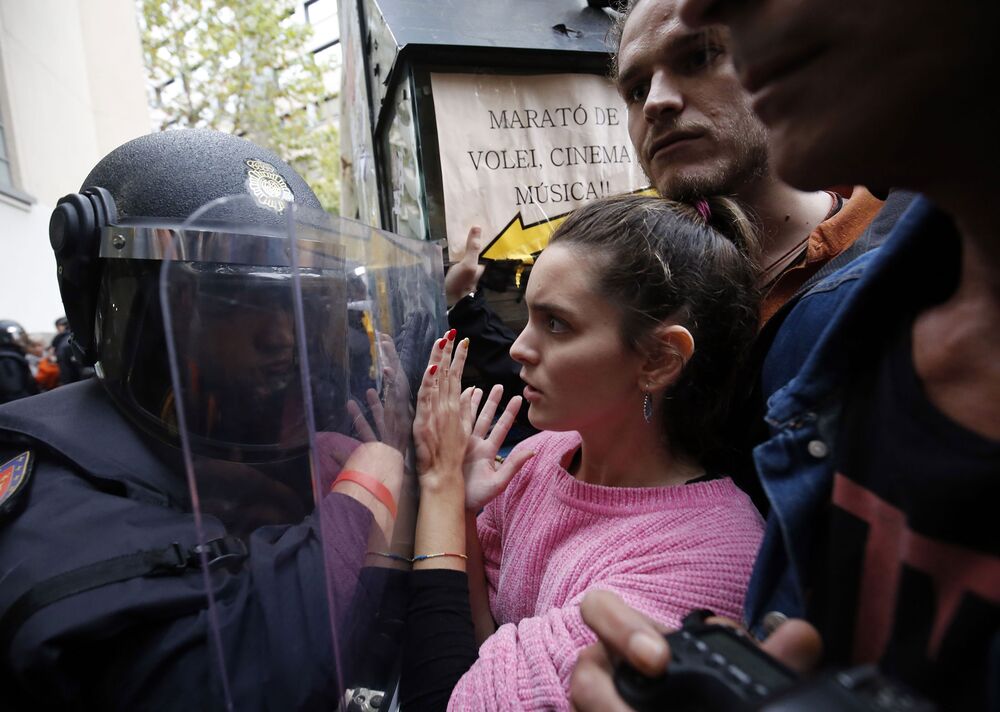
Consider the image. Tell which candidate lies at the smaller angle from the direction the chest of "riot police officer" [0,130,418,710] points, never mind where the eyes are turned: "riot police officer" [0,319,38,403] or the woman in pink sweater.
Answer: the woman in pink sweater

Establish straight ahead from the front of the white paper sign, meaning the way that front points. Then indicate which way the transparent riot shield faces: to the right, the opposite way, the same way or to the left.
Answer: to the left

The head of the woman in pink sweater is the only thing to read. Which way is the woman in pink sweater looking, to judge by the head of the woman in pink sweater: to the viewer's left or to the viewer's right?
to the viewer's left

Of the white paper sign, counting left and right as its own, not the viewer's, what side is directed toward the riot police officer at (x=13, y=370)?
right

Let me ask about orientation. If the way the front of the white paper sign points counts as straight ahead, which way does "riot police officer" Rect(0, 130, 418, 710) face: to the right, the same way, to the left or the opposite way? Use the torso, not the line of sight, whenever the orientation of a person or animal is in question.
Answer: to the left

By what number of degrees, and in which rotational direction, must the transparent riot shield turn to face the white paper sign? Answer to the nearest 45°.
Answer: approximately 90° to its left

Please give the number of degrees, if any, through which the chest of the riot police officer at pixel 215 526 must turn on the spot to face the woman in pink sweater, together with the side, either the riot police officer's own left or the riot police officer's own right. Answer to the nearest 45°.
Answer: approximately 45° to the riot police officer's own left

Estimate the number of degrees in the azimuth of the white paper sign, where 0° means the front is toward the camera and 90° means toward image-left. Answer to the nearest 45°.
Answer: approximately 0°

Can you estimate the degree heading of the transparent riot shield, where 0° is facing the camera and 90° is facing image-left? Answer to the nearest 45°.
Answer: approximately 315°

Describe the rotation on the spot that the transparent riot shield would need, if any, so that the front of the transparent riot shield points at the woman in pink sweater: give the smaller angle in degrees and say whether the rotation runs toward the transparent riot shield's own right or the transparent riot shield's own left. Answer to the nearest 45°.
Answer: approximately 45° to the transparent riot shield's own left

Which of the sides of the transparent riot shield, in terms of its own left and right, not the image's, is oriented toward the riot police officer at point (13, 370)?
back

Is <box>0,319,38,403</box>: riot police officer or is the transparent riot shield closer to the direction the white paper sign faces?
the transparent riot shield

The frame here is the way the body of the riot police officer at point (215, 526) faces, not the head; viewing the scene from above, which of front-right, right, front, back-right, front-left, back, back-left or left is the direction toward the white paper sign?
left

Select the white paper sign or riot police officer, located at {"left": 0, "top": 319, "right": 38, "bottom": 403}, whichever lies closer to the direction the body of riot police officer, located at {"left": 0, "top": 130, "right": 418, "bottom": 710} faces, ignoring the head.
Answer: the white paper sign

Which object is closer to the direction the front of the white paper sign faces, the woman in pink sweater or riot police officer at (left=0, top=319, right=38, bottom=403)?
the woman in pink sweater
